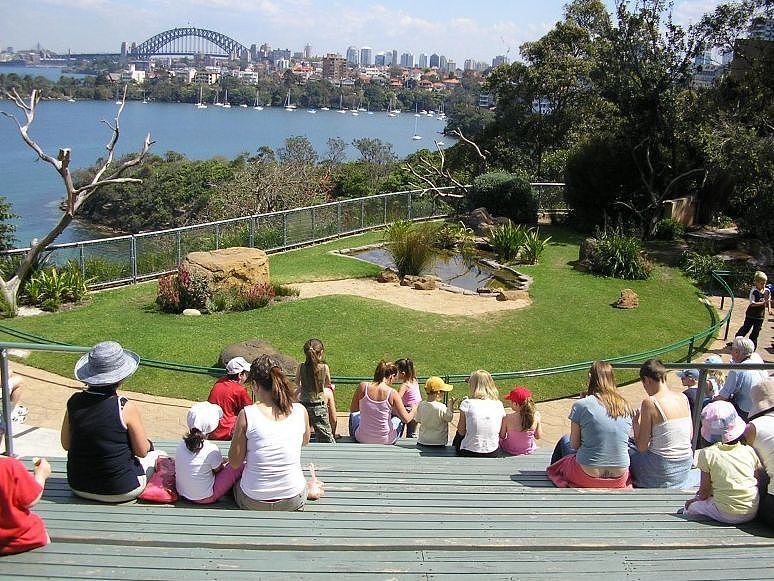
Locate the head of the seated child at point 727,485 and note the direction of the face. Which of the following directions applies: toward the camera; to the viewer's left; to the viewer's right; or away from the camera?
away from the camera

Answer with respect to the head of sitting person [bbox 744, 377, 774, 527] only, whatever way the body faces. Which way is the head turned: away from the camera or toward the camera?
away from the camera

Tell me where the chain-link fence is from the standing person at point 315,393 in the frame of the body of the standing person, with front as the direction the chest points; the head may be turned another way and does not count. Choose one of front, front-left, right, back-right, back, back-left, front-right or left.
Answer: front

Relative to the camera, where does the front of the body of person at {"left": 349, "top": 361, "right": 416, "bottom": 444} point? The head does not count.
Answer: away from the camera

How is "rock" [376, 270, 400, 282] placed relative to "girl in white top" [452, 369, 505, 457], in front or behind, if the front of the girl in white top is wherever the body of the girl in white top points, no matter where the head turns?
in front

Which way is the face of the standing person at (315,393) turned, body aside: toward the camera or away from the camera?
away from the camera

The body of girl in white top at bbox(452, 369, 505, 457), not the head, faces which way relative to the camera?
away from the camera

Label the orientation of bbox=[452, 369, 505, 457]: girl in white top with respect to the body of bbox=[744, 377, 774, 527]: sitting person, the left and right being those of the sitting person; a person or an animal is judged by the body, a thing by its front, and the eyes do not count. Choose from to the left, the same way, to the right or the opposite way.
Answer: the same way

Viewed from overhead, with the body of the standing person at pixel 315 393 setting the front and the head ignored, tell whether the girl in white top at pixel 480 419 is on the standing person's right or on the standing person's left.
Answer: on the standing person's right

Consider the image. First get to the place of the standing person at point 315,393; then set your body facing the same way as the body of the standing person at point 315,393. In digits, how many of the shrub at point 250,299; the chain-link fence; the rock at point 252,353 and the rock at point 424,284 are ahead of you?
4

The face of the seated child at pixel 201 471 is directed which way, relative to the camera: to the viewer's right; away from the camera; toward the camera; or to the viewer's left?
away from the camera

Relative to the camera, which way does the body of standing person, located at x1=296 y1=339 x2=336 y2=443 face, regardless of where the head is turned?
away from the camera

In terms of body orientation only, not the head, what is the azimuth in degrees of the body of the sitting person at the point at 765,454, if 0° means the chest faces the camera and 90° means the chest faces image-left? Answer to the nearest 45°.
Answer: approximately 180°
